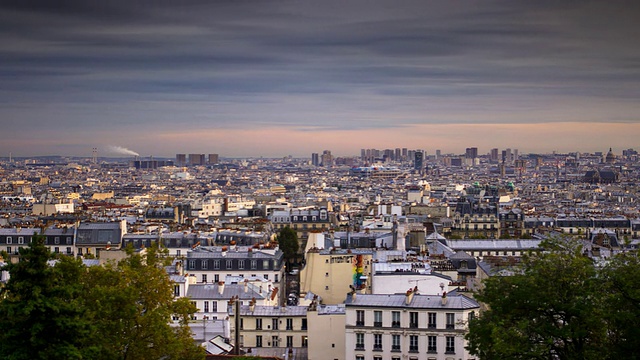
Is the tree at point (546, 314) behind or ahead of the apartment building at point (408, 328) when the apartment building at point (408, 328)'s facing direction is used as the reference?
ahead

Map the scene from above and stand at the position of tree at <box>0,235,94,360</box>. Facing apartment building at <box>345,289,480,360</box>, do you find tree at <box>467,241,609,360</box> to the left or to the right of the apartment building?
right

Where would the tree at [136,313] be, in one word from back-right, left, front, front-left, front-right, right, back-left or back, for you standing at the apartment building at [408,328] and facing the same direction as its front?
front-right

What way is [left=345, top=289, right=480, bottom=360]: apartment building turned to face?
toward the camera

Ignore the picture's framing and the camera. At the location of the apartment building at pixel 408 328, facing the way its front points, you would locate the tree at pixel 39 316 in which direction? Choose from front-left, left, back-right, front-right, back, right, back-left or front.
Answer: front-right
